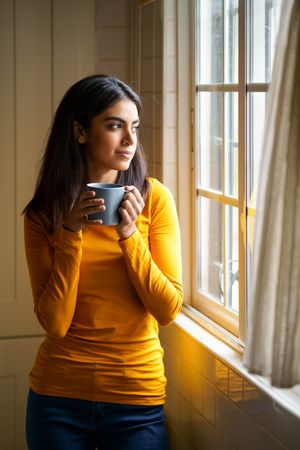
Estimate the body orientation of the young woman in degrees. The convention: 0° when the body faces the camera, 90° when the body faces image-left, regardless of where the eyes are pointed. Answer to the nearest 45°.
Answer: approximately 0°
